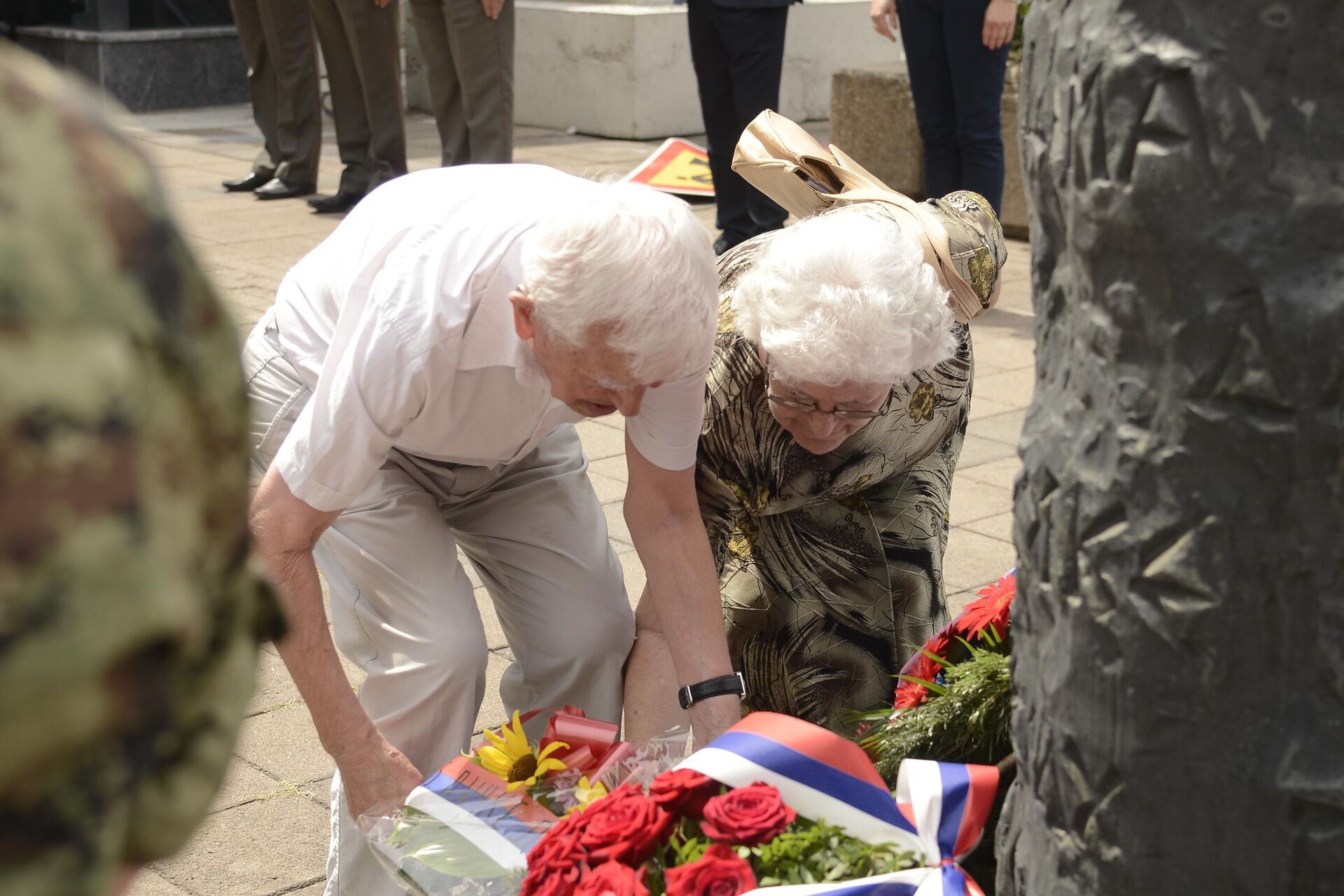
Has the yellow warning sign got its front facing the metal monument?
yes

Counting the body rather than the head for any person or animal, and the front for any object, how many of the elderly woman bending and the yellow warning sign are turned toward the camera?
2

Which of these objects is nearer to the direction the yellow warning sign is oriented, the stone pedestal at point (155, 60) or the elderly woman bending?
the elderly woman bending

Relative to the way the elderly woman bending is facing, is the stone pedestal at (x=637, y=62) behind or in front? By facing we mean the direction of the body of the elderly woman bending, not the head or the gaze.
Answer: behind

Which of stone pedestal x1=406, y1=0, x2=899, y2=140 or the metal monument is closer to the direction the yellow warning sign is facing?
the metal monument

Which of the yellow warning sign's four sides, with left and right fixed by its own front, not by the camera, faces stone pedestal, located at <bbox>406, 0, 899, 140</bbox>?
back

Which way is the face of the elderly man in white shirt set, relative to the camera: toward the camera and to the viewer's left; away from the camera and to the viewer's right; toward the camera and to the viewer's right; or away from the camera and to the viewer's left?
toward the camera and to the viewer's right
